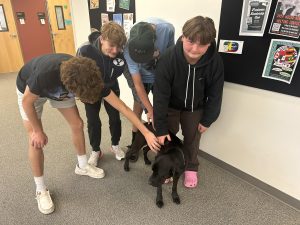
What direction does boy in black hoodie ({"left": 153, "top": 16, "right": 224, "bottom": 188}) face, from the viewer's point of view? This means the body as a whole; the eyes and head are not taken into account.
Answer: toward the camera

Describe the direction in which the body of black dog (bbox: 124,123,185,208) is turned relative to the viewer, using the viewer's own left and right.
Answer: facing the viewer and to the right of the viewer

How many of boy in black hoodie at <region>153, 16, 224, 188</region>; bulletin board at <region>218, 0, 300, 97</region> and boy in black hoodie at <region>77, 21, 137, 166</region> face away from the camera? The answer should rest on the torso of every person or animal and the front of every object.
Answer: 0

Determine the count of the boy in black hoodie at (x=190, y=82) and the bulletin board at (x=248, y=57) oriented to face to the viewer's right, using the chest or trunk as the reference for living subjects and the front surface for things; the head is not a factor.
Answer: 0

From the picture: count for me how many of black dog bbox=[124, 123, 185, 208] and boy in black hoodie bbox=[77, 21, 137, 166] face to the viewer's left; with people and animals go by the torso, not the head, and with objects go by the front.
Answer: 0

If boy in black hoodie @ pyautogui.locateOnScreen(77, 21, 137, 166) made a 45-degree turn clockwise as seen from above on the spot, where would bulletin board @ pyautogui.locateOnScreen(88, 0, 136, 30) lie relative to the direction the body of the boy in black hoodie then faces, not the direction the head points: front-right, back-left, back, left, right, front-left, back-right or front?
back

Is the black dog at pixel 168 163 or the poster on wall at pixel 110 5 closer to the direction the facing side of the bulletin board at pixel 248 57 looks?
the black dog

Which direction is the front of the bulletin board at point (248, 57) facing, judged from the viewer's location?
facing the viewer and to the left of the viewer

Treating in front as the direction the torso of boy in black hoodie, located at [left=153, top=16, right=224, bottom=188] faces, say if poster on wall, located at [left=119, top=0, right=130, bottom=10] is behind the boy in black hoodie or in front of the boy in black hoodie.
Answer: behind

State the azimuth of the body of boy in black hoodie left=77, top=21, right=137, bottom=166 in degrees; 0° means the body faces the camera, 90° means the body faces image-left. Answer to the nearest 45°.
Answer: approximately 315°

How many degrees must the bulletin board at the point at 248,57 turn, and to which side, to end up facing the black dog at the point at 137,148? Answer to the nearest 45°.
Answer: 0° — it already faces it

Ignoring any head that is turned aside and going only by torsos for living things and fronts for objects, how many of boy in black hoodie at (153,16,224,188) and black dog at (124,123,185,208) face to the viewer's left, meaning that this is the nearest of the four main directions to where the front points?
0

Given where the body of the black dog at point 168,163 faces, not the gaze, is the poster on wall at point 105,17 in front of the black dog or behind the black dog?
behind

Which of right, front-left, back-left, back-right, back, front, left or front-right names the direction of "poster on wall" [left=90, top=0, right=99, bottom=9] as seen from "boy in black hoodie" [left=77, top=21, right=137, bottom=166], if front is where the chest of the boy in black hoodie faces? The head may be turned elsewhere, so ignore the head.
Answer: back-left
